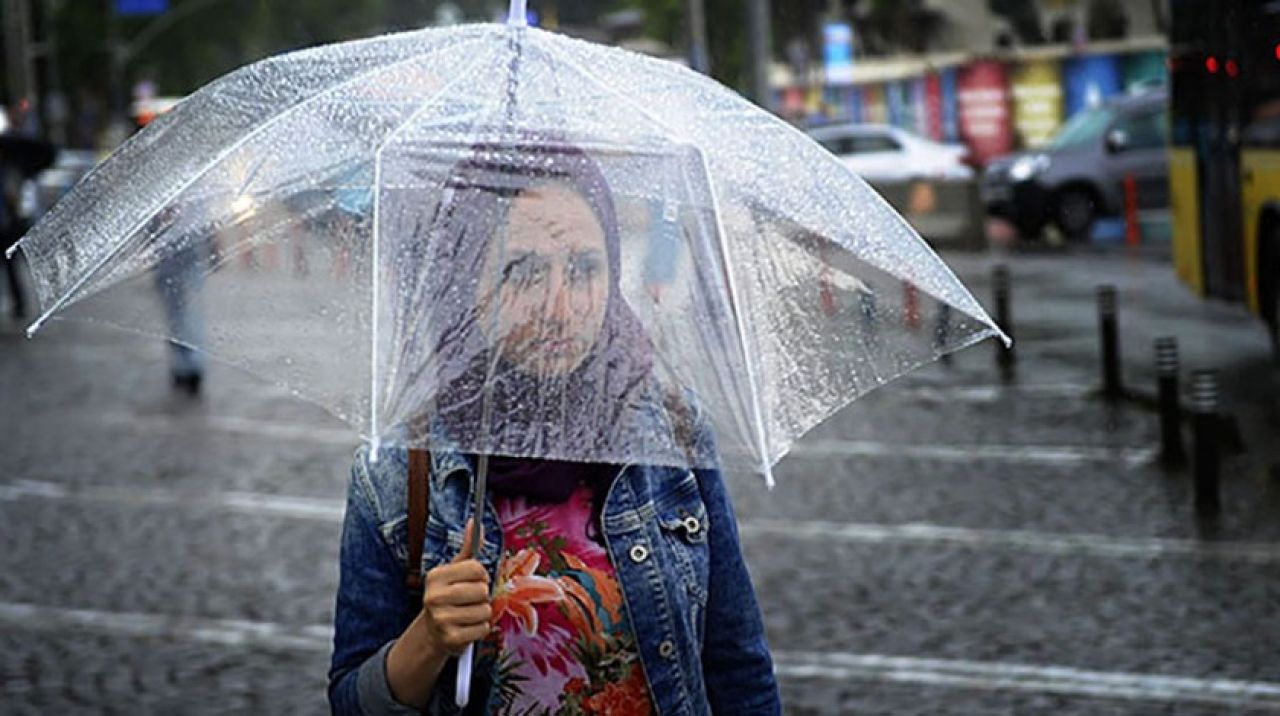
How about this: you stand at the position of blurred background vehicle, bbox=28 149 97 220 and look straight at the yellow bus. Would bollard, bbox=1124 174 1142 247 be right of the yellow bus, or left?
left

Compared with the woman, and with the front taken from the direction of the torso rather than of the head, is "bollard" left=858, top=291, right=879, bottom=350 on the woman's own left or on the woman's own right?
on the woman's own left

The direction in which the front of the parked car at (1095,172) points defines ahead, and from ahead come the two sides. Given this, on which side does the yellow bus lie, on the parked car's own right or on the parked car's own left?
on the parked car's own left

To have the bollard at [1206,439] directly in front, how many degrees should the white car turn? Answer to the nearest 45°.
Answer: approximately 90° to its left

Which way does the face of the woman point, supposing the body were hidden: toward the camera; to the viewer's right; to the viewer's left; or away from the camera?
toward the camera

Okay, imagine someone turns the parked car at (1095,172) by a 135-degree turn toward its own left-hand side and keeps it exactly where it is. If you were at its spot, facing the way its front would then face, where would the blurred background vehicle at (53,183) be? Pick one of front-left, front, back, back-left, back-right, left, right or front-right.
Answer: back

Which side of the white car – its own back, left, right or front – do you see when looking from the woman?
left

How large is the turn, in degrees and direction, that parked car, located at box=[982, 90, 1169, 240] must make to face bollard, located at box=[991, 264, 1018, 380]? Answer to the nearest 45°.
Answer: approximately 45° to its left

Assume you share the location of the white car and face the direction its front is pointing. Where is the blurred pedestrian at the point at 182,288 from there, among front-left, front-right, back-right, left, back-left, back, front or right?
left

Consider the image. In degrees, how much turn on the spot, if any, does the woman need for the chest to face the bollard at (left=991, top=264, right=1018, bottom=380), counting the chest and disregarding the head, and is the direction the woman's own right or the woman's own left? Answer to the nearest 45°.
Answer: approximately 180°

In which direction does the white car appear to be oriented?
to the viewer's left

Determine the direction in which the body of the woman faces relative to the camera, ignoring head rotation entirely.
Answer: toward the camera

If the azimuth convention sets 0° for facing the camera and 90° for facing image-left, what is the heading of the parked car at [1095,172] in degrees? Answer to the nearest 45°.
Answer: approximately 45°

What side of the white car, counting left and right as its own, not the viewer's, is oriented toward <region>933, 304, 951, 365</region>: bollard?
left

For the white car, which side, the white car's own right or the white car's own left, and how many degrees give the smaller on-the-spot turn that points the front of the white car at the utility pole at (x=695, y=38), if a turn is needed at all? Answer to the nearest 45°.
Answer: approximately 45° to the white car's own right
